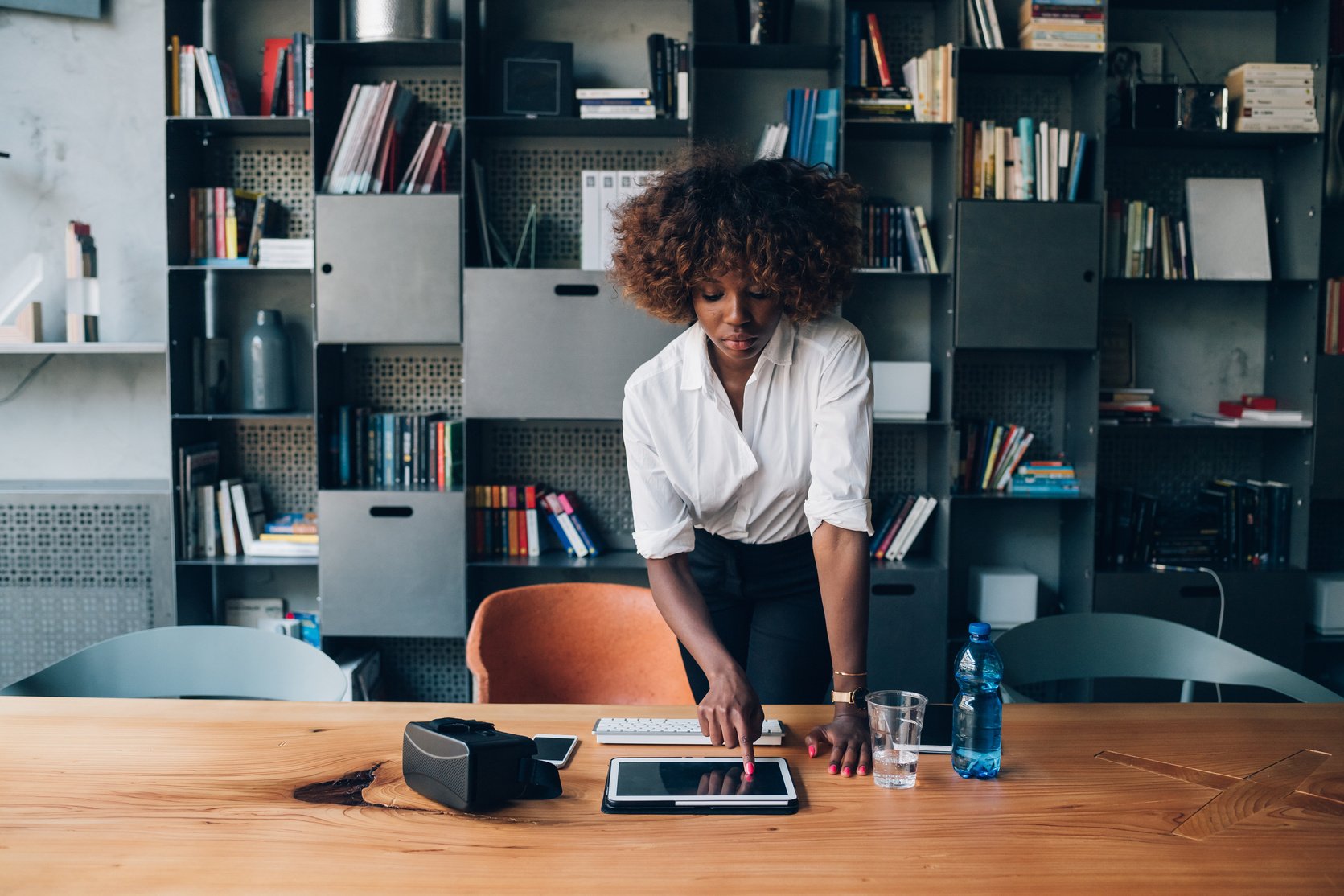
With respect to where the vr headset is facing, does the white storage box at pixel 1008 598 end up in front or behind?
behind

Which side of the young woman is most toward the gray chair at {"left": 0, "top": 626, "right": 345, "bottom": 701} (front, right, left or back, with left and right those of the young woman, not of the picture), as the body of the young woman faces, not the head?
right

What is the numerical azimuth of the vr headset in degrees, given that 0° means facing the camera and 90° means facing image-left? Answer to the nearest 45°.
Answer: approximately 45°

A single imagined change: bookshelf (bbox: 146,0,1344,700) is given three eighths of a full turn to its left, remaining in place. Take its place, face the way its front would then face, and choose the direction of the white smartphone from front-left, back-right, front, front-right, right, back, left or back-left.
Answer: back-right

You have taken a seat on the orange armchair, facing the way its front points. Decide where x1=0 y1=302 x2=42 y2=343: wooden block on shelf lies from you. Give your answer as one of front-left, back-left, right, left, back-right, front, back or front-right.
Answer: back-right

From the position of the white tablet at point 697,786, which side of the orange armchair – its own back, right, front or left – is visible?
front

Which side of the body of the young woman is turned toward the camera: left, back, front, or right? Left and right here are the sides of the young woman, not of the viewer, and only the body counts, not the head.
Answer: front
